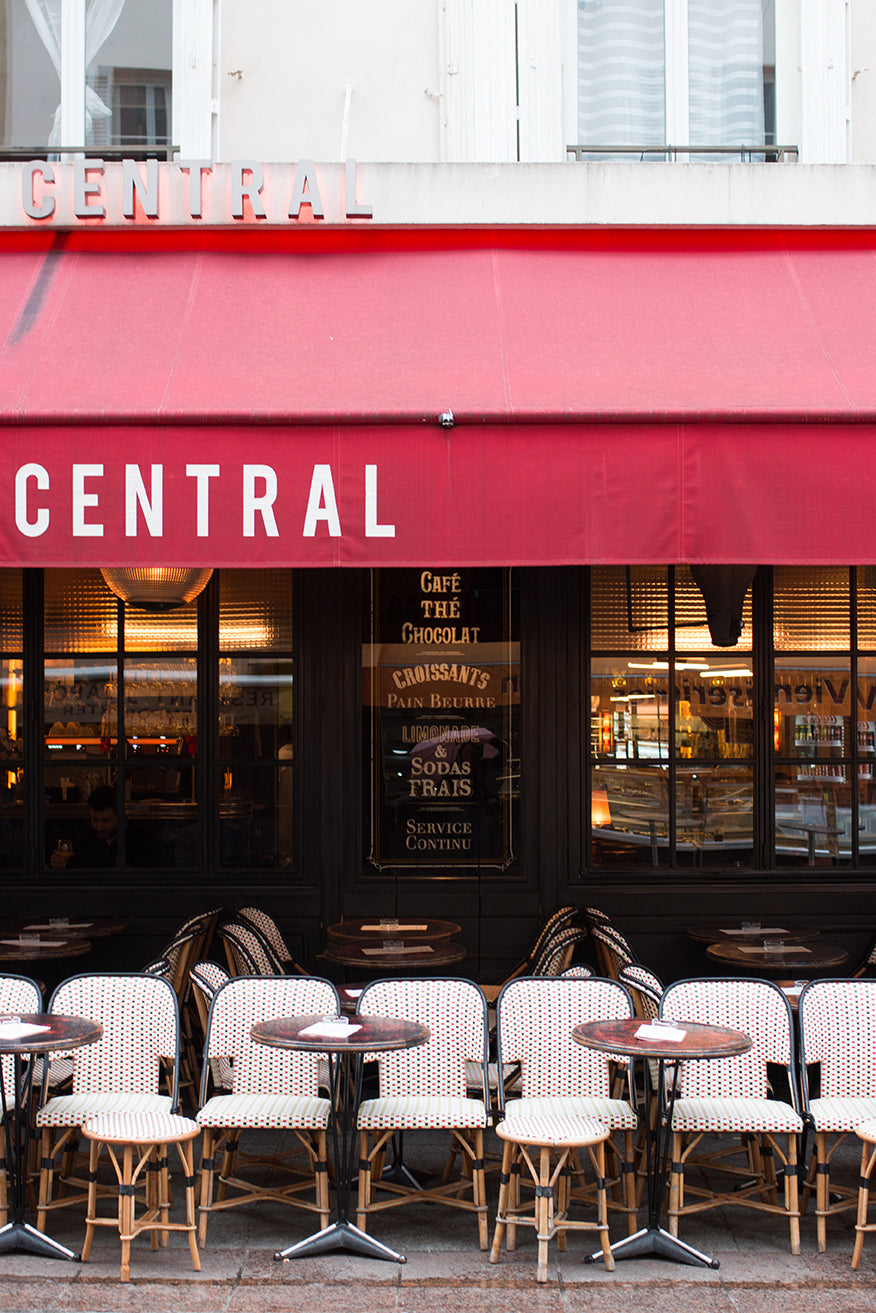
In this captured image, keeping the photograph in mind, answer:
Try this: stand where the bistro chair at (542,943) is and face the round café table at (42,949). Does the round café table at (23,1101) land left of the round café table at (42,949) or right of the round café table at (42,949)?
left

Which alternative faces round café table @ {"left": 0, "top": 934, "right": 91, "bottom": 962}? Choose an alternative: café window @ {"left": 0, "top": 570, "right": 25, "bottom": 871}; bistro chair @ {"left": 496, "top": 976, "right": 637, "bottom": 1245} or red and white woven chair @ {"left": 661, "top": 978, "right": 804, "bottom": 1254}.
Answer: the café window

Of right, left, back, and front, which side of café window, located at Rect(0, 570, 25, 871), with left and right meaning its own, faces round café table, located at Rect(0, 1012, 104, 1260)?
front

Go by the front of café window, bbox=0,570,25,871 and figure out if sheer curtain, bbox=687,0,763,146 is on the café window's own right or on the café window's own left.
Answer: on the café window's own left

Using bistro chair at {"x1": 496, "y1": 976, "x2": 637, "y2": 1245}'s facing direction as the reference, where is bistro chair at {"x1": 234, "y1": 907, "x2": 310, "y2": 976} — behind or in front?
behind

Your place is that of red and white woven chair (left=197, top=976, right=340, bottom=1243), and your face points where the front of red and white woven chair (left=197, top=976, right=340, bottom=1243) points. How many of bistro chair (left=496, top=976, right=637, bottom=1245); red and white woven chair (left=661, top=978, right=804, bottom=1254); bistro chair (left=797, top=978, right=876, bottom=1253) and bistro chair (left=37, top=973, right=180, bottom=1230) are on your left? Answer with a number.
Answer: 3

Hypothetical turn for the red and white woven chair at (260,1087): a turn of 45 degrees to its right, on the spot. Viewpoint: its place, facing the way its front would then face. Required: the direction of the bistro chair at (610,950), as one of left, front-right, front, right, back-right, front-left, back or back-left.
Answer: back

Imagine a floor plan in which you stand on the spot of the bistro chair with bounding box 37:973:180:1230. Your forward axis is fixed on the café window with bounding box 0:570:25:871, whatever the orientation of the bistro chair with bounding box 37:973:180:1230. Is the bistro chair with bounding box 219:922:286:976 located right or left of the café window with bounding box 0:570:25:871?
right

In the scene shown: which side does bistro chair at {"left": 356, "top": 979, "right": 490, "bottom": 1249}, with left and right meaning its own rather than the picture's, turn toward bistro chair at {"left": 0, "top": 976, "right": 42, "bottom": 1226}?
right

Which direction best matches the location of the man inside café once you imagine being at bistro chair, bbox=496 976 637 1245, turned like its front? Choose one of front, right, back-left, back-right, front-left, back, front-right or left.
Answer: back-right
